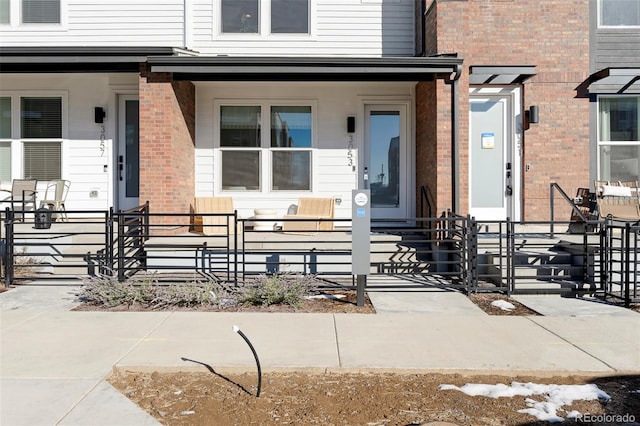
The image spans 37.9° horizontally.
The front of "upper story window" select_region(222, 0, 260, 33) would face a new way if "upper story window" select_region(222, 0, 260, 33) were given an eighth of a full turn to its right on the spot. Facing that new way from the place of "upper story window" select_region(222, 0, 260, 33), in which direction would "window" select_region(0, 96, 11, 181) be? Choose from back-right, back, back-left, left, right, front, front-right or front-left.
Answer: front-right

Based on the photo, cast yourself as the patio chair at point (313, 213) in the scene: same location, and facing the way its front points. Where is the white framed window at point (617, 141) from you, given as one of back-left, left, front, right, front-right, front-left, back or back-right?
back-left

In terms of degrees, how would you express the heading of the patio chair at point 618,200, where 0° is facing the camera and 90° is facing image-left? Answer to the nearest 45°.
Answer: approximately 0°

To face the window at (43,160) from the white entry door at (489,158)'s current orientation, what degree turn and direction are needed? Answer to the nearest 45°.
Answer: approximately 90° to its right

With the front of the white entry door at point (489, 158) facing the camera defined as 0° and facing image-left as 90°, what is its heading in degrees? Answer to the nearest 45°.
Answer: approximately 0°

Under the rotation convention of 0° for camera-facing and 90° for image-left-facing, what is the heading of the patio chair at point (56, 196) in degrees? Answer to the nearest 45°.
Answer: approximately 45°

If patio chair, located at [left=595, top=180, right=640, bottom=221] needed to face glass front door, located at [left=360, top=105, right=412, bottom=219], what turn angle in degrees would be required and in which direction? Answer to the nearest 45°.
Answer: approximately 90° to its right

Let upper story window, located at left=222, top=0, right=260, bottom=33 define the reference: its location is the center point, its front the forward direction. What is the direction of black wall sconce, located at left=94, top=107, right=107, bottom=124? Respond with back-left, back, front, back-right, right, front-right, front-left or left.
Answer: right
